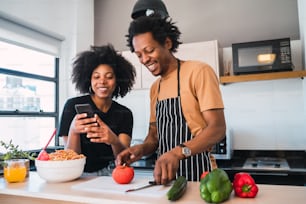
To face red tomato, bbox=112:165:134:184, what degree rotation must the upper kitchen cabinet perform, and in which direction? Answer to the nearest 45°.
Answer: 0° — it already faces it

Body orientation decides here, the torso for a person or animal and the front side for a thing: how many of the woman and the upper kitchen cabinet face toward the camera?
2

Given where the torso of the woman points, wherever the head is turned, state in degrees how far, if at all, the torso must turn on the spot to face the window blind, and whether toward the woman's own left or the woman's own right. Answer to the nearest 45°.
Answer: approximately 135° to the woman's own right

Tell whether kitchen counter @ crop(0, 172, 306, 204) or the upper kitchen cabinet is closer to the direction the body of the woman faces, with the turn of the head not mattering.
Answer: the kitchen counter

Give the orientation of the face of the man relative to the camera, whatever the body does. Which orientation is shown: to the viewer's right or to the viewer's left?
to the viewer's left

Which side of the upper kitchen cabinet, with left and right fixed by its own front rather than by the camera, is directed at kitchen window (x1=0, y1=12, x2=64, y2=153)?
right

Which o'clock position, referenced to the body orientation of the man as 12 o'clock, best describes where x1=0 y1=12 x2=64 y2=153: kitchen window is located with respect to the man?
The kitchen window is roughly at 3 o'clock from the man.
